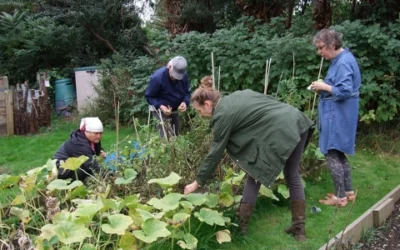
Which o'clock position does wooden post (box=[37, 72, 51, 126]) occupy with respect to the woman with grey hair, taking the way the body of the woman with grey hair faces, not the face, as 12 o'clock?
The wooden post is roughly at 1 o'clock from the woman with grey hair.

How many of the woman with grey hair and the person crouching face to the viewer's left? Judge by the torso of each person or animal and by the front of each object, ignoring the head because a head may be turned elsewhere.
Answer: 1

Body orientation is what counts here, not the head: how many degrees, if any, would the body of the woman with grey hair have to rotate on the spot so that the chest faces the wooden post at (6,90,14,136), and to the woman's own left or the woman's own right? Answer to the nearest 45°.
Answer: approximately 45° to the woman's own right

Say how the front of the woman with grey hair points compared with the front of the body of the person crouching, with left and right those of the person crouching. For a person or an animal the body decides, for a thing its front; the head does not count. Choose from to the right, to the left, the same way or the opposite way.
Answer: the opposite way

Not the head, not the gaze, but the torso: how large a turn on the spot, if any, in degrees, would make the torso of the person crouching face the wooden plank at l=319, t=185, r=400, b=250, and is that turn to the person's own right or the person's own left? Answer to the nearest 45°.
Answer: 0° — they already face it

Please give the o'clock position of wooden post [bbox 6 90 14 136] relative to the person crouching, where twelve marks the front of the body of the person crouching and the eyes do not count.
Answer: The wooden post is roughly at 7 o'clock from the person crouching.

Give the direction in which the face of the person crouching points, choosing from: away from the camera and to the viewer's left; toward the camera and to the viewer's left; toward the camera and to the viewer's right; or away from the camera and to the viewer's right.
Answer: toward the camera and to the viewer's right

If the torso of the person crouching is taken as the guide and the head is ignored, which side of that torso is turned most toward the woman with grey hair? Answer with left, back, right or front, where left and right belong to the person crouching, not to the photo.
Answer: front

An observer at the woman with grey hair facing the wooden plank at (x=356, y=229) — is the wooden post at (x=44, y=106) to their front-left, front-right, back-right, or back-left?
back-right

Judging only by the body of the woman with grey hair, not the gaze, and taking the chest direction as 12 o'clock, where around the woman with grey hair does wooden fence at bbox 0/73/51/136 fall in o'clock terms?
The wooden fence is roughly at 1 o'clock from the woman with grey hair.

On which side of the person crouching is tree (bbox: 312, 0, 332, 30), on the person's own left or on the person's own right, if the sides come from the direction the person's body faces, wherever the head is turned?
on the person's own left

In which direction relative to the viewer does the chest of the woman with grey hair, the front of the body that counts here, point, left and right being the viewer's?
facing to the left of the viewer

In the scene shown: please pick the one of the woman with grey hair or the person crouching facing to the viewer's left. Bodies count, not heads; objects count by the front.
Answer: the woman with grey hair

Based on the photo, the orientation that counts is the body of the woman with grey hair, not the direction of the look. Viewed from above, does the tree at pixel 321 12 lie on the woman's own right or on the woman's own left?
on the woman's own right
